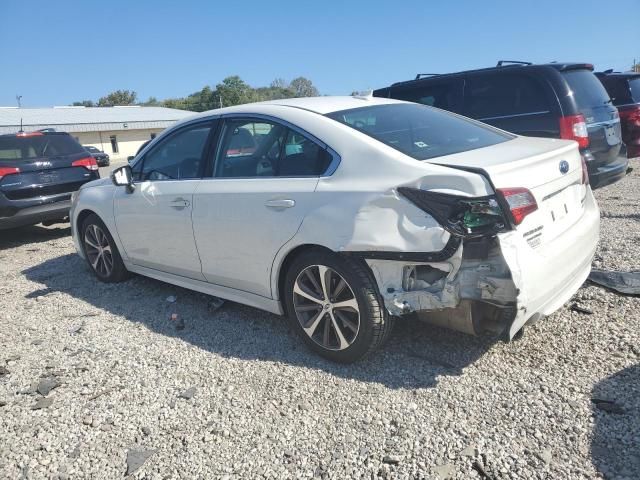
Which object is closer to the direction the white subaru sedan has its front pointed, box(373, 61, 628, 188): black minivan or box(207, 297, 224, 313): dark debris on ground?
the dark debris on ground

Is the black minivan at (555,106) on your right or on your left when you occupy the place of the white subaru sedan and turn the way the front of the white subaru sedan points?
on your right

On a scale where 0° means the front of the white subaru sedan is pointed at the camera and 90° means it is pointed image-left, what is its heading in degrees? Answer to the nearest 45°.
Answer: approximately 135°

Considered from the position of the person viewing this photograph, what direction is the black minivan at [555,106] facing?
facing away from the viewer and to the left of the viewer

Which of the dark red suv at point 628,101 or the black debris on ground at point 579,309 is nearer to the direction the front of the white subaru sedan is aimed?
the dark red suv

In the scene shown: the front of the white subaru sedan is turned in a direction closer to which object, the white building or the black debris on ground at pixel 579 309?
the white building

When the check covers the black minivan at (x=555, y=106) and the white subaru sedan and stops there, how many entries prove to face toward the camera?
0

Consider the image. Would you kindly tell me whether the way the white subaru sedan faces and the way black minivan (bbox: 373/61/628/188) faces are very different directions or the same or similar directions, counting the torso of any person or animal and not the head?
same or similar directions

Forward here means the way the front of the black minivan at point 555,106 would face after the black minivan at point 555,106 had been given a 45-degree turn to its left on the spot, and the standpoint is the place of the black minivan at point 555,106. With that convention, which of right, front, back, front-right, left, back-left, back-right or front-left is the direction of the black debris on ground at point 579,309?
left

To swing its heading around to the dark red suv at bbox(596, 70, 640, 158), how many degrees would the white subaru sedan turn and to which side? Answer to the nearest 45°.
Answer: approximately 90° to its right

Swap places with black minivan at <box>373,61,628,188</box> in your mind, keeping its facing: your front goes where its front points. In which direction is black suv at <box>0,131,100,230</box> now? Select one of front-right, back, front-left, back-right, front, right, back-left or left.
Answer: front-left

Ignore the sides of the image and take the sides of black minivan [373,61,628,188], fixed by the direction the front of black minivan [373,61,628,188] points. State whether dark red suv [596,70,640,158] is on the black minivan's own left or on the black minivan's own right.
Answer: on the black minivan's own right

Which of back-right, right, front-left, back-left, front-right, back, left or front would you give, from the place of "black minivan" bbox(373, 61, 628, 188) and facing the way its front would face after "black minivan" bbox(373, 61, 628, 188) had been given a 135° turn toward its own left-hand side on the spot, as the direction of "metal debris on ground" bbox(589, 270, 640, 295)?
front

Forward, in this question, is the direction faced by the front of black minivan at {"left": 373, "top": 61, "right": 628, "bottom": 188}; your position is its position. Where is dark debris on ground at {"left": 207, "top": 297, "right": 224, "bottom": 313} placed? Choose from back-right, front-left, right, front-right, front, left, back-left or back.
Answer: left
